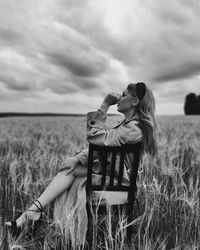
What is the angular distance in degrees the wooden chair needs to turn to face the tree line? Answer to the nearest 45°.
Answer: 0° — it already faces it

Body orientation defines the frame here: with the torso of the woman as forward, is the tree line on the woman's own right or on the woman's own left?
on the woman's own right

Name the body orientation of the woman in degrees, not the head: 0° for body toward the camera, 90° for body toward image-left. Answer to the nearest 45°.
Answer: approximately 90°

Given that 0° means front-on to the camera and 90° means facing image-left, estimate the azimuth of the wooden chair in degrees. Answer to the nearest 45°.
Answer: approximately 180°

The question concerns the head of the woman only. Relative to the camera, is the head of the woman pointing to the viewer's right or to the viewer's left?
to the viewer's left
